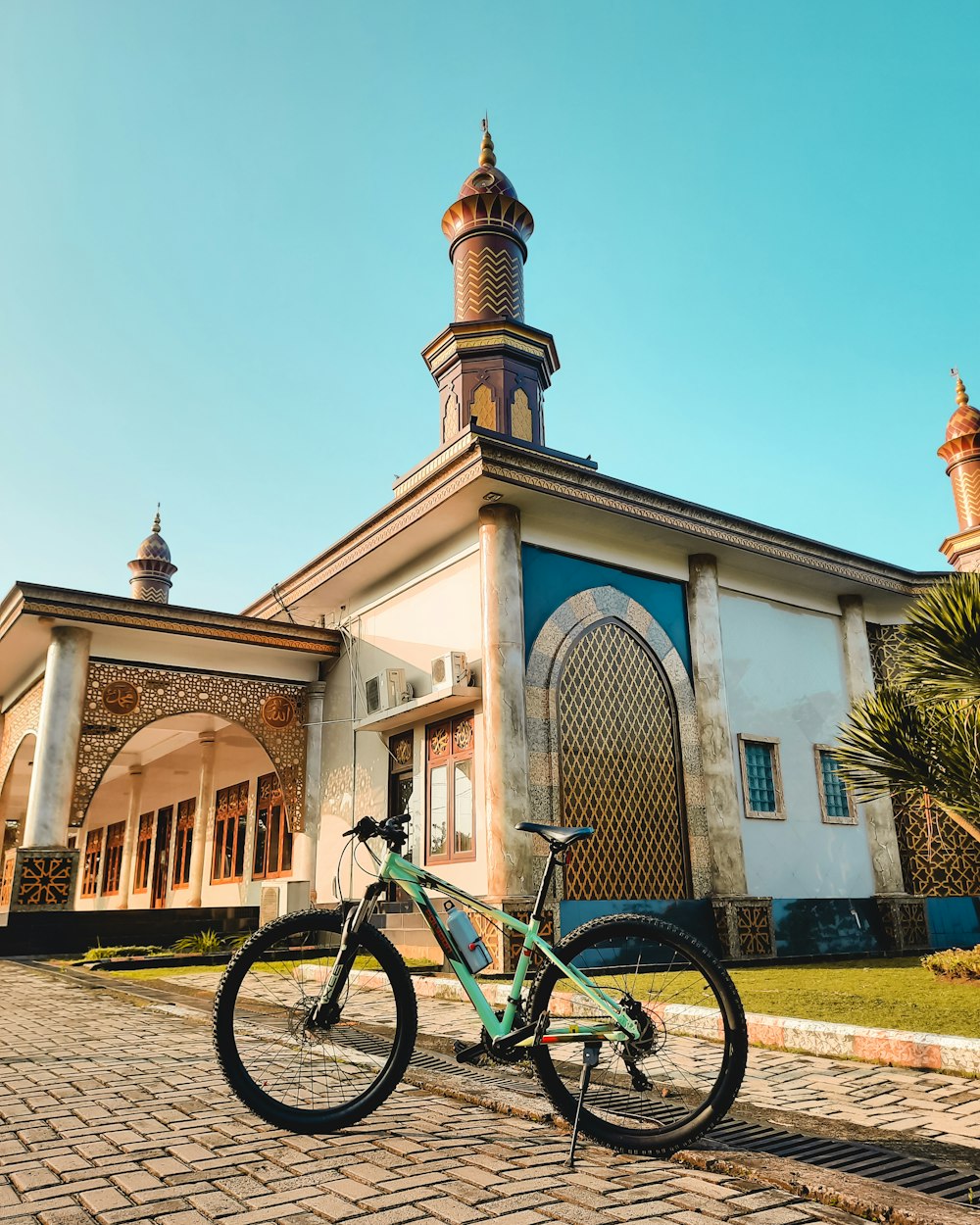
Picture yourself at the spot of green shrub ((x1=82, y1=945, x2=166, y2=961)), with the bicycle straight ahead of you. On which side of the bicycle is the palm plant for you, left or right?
left

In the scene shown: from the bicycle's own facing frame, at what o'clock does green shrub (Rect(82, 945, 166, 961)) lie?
The green shrub is roughly at 2 o'clock from the bicycle.

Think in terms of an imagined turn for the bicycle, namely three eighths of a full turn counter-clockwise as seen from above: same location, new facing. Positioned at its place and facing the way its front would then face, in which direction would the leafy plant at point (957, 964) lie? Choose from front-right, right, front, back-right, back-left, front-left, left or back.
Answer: left

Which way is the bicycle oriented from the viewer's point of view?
to the viewer's left

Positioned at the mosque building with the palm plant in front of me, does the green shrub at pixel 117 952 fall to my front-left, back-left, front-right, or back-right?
back-right

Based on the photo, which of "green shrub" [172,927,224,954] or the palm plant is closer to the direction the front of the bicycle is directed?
the green shrub

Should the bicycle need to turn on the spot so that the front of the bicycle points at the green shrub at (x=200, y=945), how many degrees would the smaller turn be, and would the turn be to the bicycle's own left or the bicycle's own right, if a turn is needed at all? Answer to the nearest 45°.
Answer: approximately 90° to the bicycle's own right

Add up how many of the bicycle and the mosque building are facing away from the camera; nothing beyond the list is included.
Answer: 0

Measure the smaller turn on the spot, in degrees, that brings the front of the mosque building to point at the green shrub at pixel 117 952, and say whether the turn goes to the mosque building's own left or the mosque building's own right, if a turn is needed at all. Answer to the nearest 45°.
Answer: approximately 45° to the mosque building's own right

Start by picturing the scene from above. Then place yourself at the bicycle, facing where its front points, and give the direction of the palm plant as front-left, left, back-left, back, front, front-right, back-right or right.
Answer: back-right

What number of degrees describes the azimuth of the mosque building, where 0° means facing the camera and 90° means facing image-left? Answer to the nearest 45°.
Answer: approximately 45°

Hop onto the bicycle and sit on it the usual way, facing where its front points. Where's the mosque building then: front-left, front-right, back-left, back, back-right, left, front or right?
right

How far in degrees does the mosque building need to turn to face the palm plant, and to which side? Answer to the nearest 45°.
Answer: approximately 90° to its left
